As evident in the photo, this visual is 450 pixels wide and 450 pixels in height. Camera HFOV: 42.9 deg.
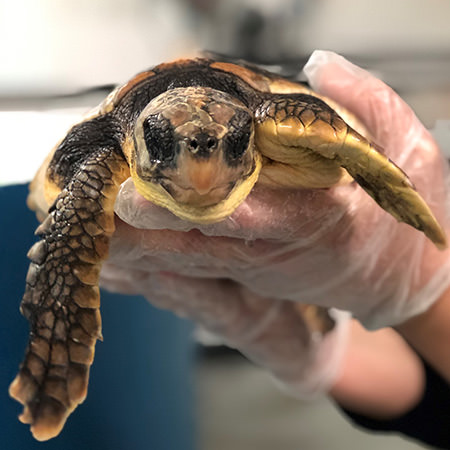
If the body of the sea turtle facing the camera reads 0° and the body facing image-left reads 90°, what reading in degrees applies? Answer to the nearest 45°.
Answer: approximately 0°
